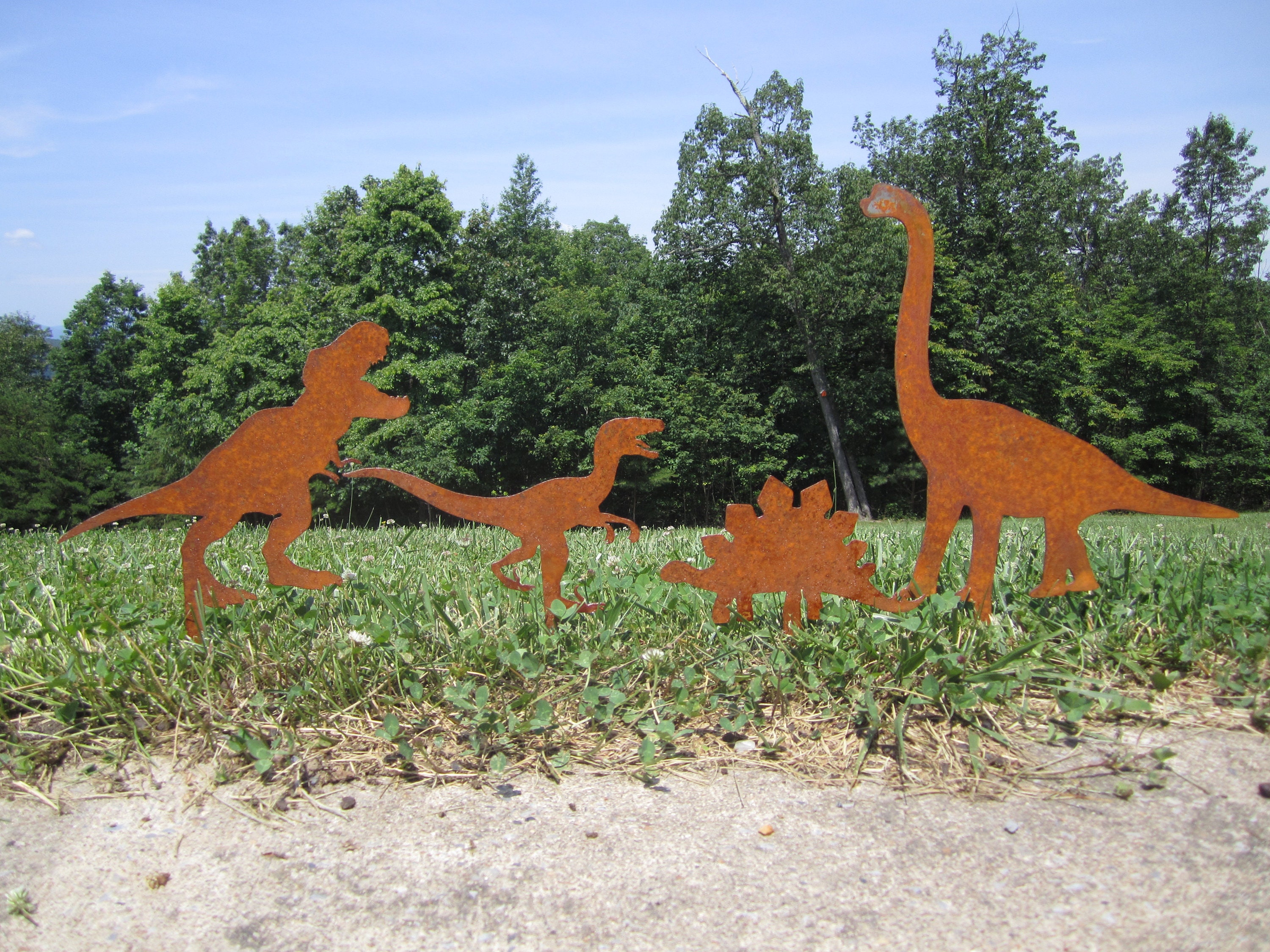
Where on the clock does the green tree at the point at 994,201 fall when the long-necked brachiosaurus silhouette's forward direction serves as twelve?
The green tree is roughly at 3 o'clock from the long-necked brachiosaurus silhouette.

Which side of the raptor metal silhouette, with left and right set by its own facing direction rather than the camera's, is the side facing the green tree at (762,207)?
left

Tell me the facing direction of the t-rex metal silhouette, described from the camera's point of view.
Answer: facing to the right of the viewer

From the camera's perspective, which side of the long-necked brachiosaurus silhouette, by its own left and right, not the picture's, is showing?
left

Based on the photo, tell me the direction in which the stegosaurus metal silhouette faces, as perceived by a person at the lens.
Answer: facing to the left of the viewer

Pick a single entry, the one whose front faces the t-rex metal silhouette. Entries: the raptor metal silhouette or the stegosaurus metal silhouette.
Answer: the stegosaurus metal silhouette

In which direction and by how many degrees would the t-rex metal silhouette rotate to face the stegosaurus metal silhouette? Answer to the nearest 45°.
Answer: approximately 45° to its right

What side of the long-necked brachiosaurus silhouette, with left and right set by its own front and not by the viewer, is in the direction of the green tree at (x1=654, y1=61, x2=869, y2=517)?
right

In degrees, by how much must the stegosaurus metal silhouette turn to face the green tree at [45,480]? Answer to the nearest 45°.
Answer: approximately 45° to its right

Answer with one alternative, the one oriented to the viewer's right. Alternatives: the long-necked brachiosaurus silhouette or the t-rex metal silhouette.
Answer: the t-rex metal silhouette

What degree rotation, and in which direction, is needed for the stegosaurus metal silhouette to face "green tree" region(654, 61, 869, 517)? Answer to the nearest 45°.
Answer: approximately 90° to its right

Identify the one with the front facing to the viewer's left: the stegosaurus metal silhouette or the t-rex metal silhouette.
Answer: the stegosaurus metal silhouette

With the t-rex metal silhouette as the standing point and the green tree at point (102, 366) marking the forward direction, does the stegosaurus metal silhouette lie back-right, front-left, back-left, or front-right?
back-right

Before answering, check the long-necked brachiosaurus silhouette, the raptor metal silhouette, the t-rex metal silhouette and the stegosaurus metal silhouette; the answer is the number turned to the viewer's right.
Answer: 2

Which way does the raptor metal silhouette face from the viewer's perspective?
to the viewer's right
